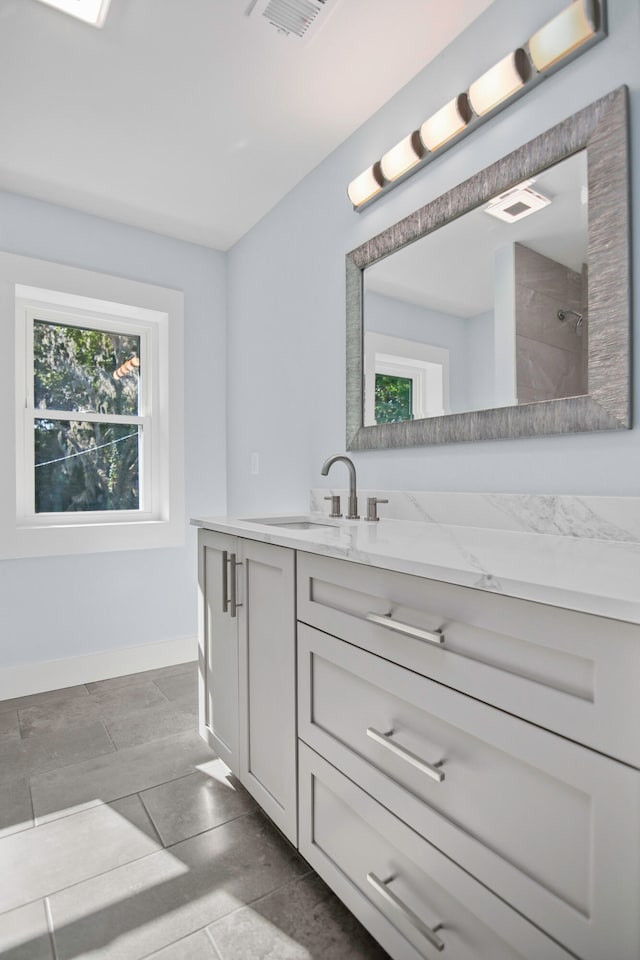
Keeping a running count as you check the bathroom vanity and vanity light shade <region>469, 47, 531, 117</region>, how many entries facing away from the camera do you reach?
0

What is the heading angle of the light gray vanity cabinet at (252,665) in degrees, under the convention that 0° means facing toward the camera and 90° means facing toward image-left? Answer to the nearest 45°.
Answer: approximately 45°

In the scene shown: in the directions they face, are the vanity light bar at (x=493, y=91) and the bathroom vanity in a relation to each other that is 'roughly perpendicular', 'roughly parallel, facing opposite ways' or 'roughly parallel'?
roughly parallel

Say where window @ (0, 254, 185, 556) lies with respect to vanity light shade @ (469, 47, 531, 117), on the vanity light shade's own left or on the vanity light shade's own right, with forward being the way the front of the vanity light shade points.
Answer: on the vanity light shade's own right

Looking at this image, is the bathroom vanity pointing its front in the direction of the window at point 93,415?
no

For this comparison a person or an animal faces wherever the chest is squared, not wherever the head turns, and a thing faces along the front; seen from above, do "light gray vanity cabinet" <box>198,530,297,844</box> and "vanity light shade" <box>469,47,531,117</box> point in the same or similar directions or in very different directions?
same or similar directions

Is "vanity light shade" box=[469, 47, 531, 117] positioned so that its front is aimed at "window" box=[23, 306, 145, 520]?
no

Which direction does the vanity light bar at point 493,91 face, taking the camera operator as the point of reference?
facing the viewer and to the left of the viewer

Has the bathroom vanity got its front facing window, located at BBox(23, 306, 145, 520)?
no
